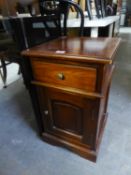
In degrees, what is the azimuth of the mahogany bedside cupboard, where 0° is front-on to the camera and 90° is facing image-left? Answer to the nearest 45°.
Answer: approximately 45°
